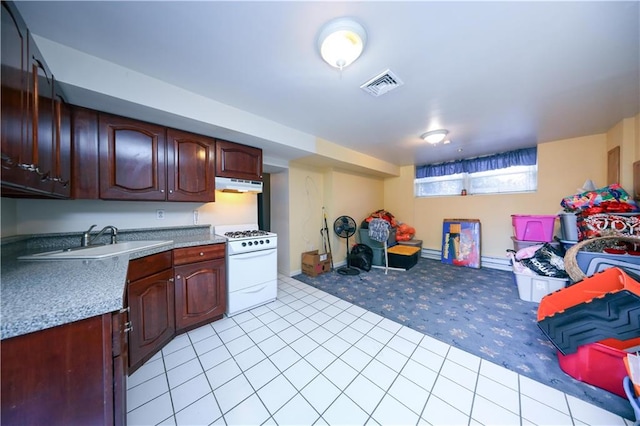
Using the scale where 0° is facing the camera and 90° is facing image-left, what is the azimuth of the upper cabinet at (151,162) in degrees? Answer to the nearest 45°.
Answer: approximately 315°

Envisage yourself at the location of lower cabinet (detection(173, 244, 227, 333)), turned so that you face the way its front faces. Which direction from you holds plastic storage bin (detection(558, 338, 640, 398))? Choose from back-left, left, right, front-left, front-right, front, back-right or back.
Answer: front

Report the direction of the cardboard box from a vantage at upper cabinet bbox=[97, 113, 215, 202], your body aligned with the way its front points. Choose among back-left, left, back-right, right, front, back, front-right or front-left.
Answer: front-left

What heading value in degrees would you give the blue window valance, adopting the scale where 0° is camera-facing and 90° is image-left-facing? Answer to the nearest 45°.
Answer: approximately 45°

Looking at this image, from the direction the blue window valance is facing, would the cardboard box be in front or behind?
in front

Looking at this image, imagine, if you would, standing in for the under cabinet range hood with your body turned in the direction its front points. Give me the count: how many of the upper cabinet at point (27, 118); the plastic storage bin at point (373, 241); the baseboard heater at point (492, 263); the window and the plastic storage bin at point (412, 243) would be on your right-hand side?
1

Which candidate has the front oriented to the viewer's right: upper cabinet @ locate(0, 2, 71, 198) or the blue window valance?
the upper cabinet

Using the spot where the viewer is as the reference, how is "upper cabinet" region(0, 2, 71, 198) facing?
facing to the right of the viewer

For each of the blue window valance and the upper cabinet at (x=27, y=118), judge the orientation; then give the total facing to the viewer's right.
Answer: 1

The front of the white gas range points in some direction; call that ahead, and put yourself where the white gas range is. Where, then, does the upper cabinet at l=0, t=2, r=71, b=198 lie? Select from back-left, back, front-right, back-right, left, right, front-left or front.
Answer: right

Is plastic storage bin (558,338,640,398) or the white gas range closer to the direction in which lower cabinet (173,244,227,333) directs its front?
the plastic storage bin

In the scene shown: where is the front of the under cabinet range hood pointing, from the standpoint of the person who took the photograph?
facing the viewer and to the right of the viewer
